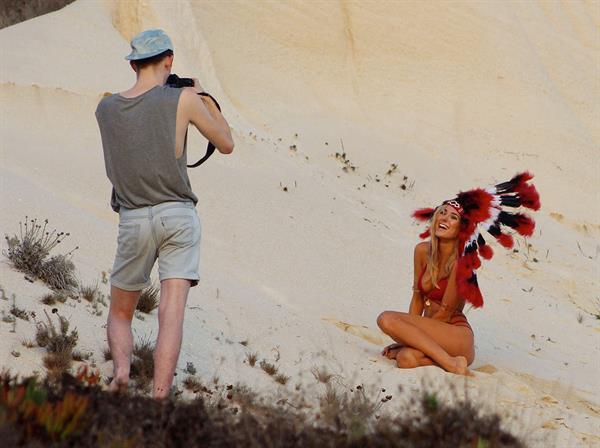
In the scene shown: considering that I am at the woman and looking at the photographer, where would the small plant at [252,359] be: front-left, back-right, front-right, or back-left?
front-right

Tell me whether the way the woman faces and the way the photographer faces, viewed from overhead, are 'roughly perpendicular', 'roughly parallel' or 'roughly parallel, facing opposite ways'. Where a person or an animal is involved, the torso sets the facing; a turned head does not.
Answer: roughly parallel, facing opposite ways

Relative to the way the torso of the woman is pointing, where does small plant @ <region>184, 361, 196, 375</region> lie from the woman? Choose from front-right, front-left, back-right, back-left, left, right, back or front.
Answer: front

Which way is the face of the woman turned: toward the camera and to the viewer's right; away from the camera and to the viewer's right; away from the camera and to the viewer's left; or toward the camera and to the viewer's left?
toward the camera and to the viewer's left

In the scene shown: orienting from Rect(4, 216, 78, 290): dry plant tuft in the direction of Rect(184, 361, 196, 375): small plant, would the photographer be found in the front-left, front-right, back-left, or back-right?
front-right

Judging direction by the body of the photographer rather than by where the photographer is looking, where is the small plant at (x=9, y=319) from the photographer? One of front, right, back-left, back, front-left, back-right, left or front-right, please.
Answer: left

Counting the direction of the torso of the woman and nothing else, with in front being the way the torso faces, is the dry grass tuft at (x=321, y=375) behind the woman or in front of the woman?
in front

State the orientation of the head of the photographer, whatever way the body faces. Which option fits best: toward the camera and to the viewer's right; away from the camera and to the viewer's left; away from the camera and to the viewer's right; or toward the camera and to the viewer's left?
away from the camera and to the viewer's right

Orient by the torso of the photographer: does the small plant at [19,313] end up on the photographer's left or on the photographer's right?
on the photographer's left

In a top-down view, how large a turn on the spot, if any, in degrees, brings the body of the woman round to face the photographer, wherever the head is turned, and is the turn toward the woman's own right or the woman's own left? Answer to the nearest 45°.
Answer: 0° — they already face them

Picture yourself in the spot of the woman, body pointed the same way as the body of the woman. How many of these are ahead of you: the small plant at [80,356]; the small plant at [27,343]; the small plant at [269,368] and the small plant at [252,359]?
4

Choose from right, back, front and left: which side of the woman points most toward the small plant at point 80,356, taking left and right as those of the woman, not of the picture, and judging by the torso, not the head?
front

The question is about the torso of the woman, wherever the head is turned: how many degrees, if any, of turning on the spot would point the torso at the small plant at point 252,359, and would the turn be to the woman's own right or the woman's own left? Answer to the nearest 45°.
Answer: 0° — they already face it

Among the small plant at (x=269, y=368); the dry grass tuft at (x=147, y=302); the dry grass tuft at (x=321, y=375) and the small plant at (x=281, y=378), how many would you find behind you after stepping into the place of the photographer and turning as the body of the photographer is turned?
0

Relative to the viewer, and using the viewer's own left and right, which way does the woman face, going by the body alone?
facing the viewer and to the left of the viewer

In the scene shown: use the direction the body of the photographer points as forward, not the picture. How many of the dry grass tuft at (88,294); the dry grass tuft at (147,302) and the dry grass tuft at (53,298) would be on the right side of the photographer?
0

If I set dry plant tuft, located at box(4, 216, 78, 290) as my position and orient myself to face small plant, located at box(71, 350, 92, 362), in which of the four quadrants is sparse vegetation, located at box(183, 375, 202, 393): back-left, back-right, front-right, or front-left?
front-left

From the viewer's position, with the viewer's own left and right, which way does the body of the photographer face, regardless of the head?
facing away from the viewer and to the right of the viewer
